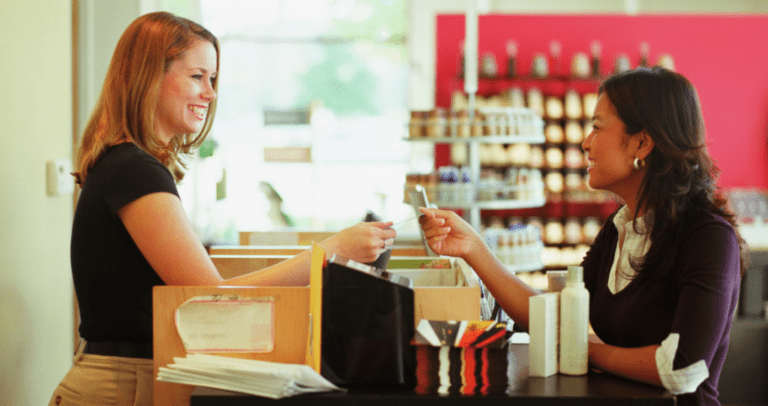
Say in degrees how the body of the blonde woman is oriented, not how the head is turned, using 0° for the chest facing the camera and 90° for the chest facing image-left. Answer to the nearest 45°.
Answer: approximately 270°

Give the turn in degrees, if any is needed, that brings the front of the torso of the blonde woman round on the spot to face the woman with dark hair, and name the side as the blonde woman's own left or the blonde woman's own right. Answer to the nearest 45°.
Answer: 0° — they already face them
